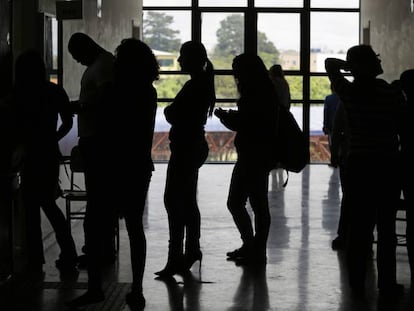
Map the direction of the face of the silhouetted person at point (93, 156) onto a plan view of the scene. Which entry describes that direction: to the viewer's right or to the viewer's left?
to the viewer's left

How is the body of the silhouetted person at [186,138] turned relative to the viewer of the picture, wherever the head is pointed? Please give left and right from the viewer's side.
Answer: facing to the left of the viewer

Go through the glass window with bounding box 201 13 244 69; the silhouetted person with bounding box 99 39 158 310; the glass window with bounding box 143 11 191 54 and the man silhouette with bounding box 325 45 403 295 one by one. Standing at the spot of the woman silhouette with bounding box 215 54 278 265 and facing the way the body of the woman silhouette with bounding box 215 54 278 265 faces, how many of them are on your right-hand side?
2

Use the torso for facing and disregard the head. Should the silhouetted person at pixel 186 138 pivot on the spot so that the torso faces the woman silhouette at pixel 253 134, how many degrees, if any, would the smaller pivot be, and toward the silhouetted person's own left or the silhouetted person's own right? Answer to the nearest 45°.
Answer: approximately 135° to the silhouetted person's own right

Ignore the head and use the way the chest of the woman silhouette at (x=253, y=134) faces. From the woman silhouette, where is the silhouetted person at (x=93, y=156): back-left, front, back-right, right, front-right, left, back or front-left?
front-left

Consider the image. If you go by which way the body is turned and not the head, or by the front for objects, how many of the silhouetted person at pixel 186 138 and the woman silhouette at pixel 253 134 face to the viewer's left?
2

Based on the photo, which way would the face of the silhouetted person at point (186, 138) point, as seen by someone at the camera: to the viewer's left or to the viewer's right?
to the viewer's left

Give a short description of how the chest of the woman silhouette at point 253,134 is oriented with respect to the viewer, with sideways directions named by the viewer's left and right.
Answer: facing to the left of the viewer

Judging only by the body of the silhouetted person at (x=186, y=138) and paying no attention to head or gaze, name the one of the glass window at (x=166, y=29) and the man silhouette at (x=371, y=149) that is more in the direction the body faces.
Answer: the glass window

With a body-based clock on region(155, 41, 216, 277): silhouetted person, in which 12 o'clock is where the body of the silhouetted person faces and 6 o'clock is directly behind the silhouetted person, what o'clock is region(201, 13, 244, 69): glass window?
The glass window is roughly at 3 o'clock from the silhouetted person.

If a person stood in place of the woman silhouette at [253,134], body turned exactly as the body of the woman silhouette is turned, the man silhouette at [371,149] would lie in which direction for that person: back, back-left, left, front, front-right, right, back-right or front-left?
back-left

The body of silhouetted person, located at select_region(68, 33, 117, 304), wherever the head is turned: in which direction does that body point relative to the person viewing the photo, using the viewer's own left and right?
facing to the left of the viewer

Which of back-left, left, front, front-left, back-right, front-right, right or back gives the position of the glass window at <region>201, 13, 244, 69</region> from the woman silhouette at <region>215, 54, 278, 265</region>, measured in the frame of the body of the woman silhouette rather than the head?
right
